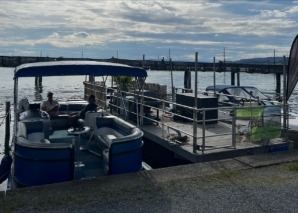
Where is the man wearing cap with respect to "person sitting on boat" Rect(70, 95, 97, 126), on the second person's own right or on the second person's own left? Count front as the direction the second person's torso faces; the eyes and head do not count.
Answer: on the second person's own right

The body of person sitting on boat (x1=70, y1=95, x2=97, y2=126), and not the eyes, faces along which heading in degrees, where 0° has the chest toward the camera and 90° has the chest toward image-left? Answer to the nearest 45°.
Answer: approximately 90°
